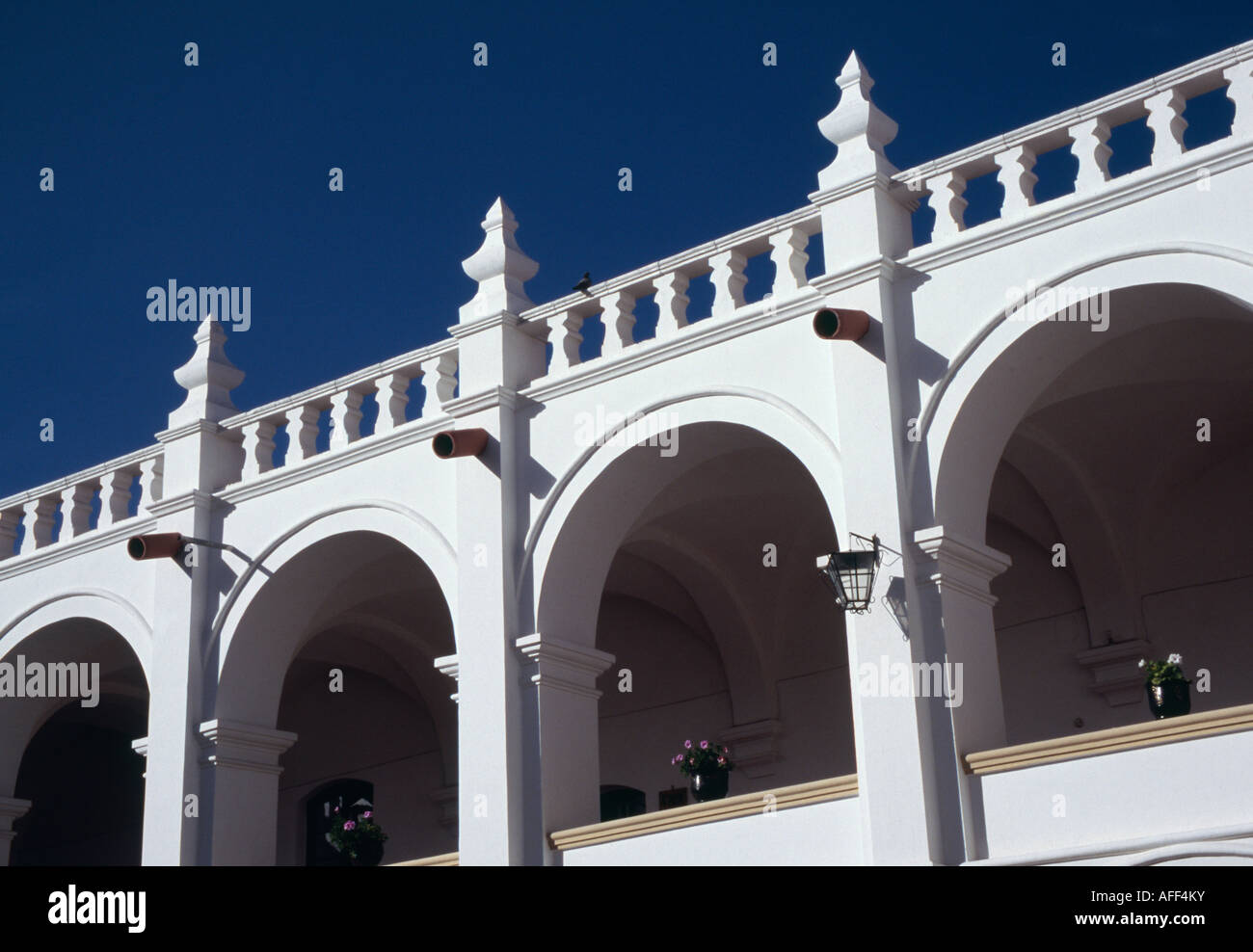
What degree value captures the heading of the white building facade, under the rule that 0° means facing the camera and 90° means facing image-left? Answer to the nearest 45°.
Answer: approximately 45°
